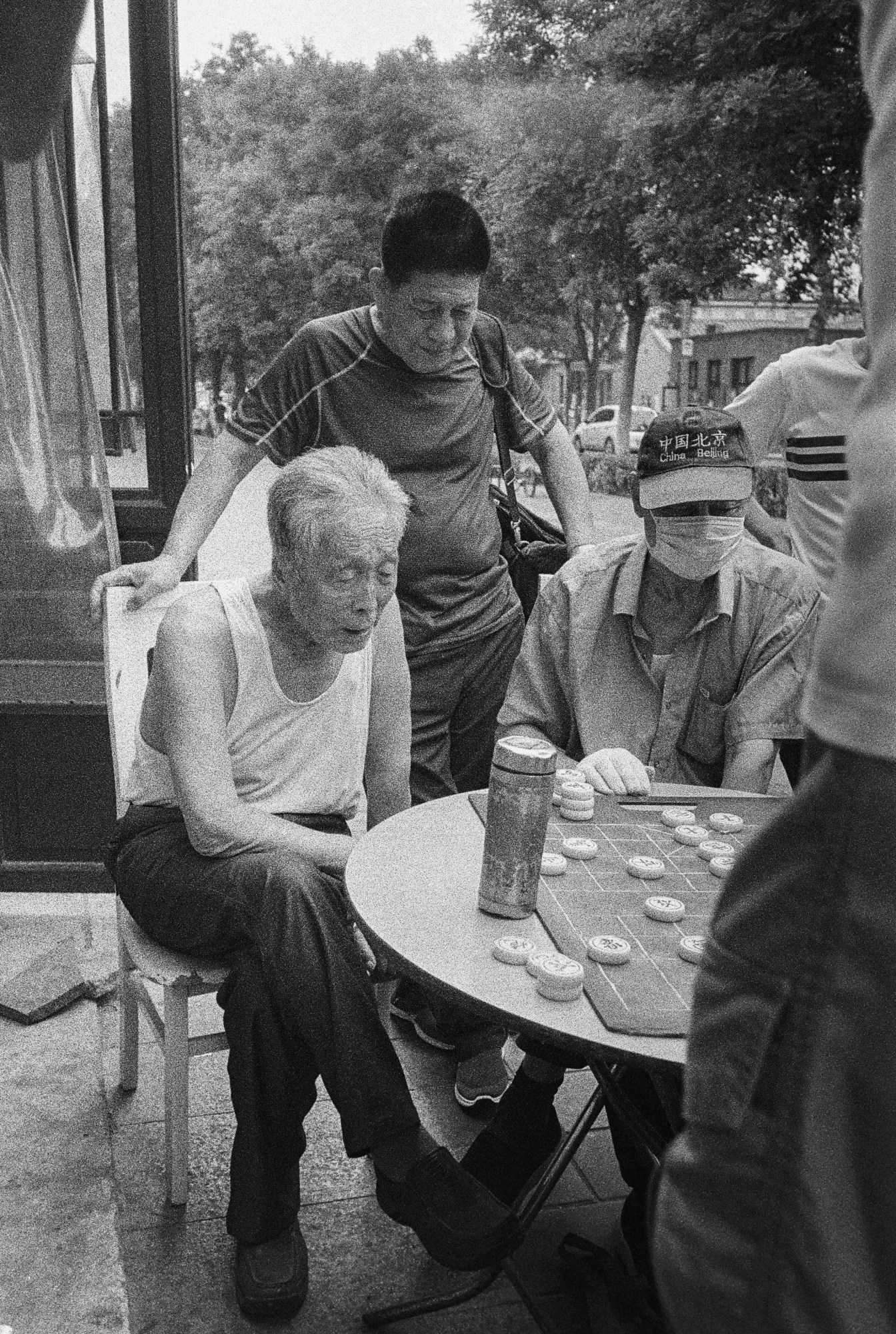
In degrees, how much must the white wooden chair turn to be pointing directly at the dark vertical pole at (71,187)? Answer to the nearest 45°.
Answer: approximately 135° to its left

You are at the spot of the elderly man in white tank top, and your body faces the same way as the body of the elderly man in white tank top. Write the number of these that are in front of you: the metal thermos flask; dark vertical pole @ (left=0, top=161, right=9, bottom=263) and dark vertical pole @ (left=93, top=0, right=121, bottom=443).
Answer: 1

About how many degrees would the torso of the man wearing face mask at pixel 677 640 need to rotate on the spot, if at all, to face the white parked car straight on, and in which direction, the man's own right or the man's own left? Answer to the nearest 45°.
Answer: approximately 180°

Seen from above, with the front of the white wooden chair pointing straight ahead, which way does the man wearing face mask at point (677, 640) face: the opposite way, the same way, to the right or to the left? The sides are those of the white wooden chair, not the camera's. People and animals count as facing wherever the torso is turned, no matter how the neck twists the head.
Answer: to the right

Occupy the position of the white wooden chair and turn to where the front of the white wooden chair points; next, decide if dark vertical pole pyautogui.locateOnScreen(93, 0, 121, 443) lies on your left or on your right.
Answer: on your left

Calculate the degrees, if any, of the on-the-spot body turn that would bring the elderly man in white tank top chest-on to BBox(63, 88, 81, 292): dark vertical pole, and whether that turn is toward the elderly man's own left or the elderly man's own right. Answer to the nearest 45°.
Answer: approximately 135° to the elderly man's own left

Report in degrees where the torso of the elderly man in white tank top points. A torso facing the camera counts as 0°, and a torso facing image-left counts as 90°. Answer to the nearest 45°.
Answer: approximately 315°
